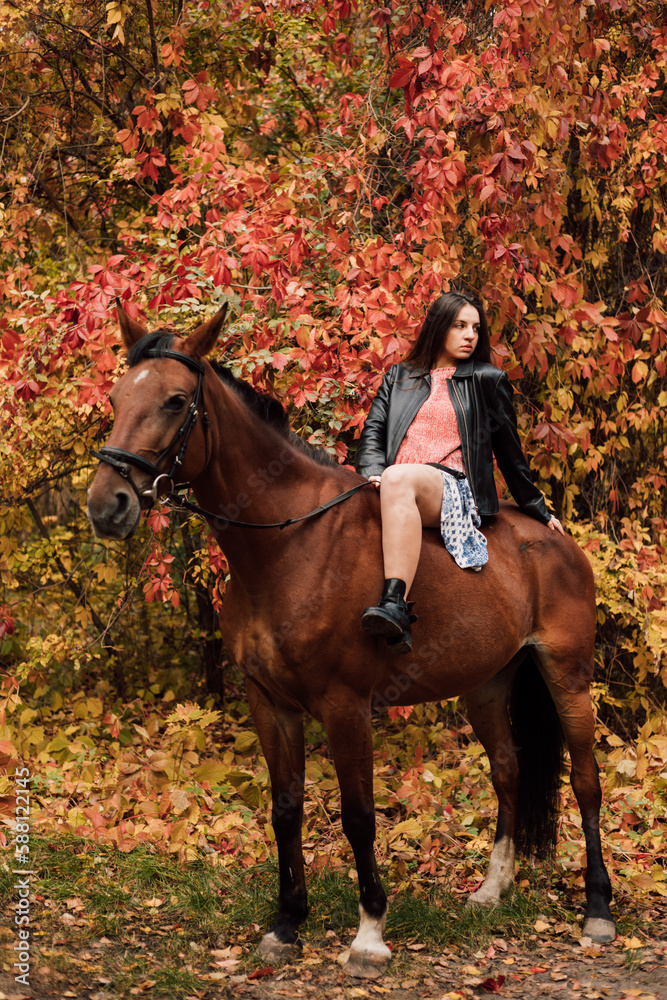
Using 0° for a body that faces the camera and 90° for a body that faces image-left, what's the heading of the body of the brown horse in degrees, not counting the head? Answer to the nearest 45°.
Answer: approximately 45°
